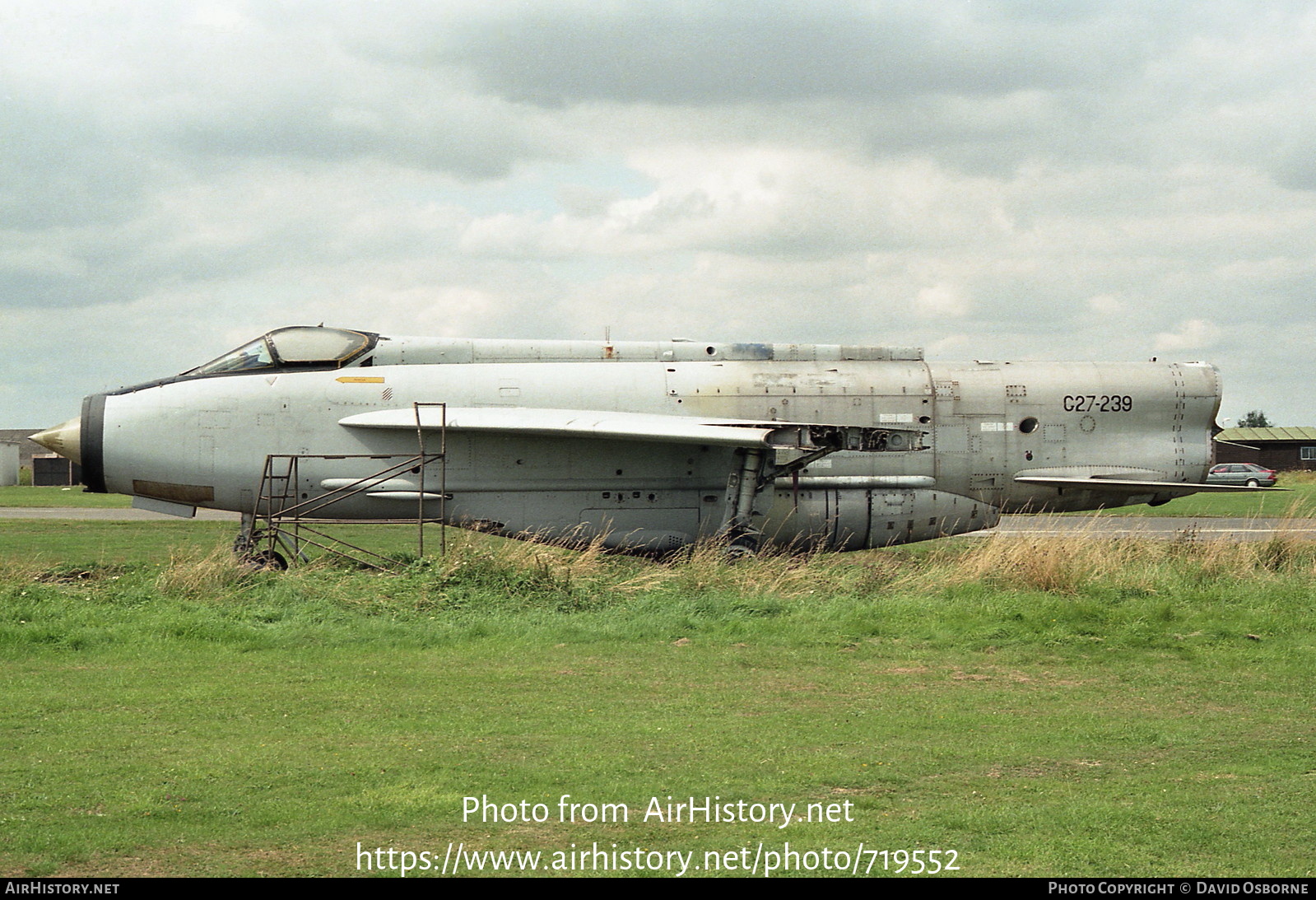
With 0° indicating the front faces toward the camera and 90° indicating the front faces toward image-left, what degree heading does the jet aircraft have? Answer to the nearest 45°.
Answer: approximately 90°
